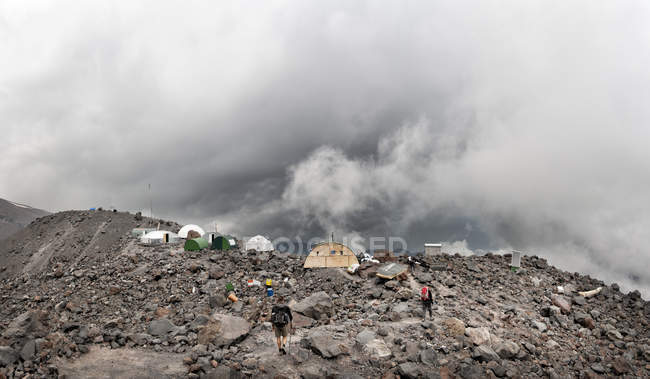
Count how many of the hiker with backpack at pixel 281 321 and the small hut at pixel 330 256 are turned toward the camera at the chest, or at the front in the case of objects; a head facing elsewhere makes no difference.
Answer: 1

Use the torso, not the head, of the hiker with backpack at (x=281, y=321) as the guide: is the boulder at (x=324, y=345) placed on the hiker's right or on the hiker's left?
on the hiker's right

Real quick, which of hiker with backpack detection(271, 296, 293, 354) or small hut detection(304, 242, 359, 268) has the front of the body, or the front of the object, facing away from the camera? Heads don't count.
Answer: the hiker with backpack

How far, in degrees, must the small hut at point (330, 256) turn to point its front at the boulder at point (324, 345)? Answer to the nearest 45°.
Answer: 0° — it already faces it

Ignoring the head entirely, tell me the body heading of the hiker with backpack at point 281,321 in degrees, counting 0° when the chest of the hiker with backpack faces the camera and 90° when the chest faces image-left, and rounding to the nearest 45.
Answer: approximately 180°

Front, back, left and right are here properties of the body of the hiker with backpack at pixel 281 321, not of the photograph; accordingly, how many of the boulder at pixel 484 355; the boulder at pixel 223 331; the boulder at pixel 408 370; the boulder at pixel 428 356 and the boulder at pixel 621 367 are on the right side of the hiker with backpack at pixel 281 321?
4

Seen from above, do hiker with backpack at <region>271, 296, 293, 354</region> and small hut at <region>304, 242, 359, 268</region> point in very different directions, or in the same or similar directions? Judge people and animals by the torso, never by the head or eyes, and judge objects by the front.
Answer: very different directions

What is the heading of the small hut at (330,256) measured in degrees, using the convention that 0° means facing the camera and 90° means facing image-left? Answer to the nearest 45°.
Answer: approximately 0°
